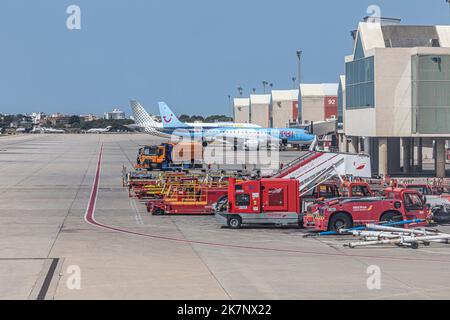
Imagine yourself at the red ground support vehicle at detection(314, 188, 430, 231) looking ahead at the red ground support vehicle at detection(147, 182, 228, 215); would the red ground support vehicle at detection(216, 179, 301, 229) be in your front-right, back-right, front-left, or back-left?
front-left

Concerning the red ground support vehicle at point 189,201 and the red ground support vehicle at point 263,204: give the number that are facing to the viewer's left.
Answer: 2

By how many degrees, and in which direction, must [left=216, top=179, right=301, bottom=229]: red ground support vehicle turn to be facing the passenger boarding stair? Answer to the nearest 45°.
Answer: approximately 135° to its right

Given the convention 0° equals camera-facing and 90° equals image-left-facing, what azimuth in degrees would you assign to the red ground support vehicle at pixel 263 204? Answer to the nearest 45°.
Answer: approximately 90°

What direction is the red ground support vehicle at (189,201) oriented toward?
to the viewer's left

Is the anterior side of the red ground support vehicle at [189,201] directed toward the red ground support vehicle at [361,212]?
no

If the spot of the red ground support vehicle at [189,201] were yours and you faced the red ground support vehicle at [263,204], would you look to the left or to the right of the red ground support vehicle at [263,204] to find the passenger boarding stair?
left

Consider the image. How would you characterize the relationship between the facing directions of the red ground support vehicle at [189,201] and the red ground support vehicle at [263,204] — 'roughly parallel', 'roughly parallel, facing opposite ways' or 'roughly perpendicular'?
roughly parallel

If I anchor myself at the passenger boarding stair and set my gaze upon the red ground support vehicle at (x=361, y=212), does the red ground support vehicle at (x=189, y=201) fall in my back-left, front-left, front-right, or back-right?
back-right

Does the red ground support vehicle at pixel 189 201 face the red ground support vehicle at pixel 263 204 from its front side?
no

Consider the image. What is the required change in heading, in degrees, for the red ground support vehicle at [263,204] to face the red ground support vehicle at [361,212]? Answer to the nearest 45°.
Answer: approximately 135° to its left

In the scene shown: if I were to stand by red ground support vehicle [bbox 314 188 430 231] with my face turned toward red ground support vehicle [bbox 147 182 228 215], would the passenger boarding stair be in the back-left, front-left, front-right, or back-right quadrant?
front-right

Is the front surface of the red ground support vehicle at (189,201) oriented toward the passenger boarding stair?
no
